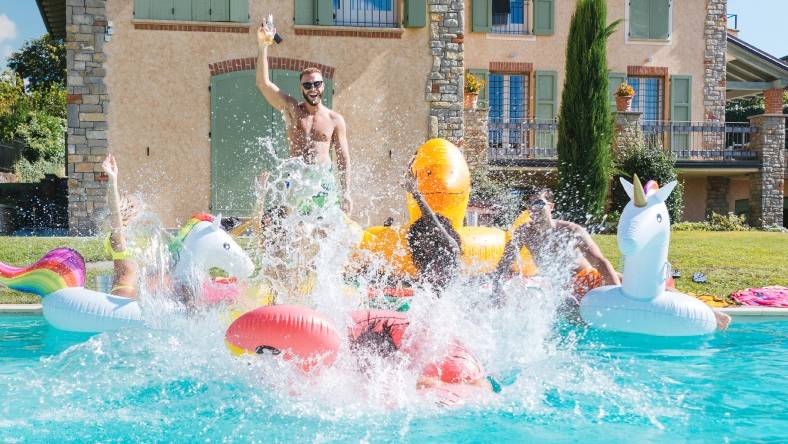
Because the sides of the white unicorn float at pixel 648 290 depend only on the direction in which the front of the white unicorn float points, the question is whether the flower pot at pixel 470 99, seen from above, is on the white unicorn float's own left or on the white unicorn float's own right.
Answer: on the white unicorn float's own right

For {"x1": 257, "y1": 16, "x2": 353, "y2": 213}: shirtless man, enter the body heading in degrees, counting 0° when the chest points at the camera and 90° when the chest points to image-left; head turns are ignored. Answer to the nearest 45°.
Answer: approximately 0°

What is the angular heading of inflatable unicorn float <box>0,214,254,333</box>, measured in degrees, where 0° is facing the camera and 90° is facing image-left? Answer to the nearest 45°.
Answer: approximately 270°

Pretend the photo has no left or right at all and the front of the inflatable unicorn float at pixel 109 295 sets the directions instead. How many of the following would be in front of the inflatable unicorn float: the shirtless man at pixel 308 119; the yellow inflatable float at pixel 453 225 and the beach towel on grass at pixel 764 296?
3

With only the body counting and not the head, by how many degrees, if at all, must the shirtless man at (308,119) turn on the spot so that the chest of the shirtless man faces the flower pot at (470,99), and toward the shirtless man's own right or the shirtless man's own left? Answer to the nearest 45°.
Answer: approximately 180°

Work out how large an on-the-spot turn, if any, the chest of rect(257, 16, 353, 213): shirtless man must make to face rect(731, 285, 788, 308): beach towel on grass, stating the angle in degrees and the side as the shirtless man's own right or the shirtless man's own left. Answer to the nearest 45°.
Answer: approximately 90° to the shirtless man's own left

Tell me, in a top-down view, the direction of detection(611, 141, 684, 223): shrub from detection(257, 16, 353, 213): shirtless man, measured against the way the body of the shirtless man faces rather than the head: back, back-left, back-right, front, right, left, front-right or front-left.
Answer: back-left

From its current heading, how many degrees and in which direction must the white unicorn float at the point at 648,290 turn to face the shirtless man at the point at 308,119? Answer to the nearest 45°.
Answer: approximately 45° to its right

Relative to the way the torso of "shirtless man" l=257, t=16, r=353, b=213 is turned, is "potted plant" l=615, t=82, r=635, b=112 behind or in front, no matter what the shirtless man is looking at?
behind

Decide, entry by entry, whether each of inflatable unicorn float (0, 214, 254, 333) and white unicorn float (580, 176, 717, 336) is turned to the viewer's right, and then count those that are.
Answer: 1
